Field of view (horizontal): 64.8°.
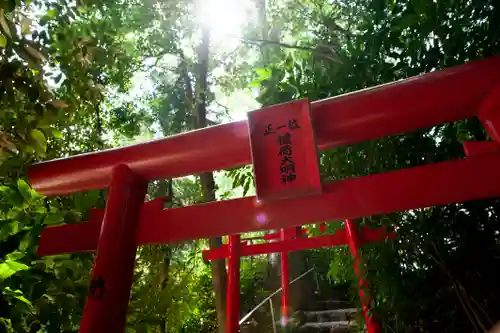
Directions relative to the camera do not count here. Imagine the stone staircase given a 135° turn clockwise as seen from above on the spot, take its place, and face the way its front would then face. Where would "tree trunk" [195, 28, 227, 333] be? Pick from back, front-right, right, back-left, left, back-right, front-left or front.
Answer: left

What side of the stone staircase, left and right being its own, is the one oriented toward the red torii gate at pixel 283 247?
front

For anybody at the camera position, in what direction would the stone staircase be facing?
facing the viewer

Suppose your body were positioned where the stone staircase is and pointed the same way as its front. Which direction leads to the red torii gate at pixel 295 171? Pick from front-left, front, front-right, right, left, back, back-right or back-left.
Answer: front
